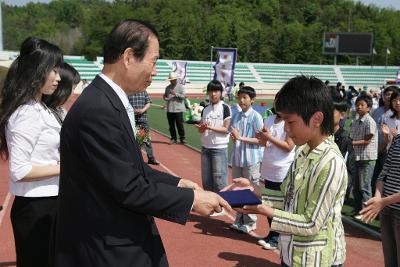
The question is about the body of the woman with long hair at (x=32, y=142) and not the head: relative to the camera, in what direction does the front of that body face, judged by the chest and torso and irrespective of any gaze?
to the viewer's right

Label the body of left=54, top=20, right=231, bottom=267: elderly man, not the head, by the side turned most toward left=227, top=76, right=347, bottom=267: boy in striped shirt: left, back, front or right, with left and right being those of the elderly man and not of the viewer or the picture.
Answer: front

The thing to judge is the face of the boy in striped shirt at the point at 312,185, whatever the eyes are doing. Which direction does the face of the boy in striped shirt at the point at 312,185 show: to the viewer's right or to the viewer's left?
to the viewer's left

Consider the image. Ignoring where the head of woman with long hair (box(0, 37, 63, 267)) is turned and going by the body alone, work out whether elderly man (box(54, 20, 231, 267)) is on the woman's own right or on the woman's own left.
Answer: on the woman's own right

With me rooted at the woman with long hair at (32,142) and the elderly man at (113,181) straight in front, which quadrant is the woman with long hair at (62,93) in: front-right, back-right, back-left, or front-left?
back-left

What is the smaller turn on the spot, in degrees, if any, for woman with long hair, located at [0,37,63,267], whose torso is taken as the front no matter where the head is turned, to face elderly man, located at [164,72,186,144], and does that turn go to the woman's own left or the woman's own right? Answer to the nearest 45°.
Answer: approximately 45° to the woman's own left

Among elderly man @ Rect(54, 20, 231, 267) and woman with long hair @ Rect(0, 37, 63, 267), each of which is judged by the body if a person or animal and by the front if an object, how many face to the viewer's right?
2

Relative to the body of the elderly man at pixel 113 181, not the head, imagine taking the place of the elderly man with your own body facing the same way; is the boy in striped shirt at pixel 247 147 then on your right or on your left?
on your left

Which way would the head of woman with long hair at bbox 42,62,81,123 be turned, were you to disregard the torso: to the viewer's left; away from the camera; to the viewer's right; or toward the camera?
to the viewer's right

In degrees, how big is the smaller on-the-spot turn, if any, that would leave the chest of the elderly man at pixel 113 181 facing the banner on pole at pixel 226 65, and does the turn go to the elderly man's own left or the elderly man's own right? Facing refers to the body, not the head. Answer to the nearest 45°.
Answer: approximately 90° to the elderly man's own left

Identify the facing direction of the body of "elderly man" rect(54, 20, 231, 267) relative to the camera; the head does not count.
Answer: to the viewer's right

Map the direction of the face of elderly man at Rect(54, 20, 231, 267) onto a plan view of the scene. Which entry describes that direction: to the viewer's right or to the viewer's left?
to the viewer's right

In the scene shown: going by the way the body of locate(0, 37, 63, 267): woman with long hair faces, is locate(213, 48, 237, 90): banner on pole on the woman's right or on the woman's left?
on the woman's left

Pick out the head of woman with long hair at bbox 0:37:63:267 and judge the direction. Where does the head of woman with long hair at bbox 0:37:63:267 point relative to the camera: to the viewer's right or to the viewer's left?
to the viewer's right

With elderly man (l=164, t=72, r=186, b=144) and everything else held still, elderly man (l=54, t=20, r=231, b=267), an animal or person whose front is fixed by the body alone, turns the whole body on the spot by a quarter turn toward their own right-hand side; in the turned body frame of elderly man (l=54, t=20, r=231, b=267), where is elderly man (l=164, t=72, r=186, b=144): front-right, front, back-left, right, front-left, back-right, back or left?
back

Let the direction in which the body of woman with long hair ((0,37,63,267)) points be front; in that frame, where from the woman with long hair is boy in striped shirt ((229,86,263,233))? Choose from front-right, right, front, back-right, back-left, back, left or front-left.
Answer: front-left
